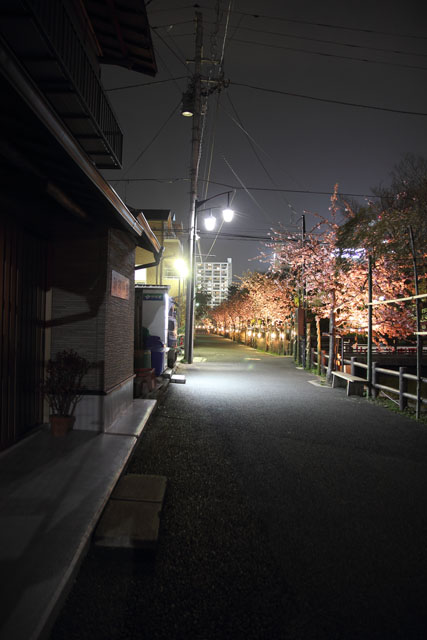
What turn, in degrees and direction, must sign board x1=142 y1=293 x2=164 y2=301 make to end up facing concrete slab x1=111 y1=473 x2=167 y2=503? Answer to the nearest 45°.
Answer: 0° — it already faces it

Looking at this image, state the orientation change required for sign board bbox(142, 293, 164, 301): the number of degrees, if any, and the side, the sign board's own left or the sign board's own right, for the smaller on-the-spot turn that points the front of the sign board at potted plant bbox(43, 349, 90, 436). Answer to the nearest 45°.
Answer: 0° — it already faces it

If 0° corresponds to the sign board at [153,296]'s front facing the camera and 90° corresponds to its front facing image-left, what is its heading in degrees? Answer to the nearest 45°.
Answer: approximately 0°

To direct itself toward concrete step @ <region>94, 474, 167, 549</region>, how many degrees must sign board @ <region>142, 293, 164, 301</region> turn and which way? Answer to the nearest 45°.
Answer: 0° — it already faces it

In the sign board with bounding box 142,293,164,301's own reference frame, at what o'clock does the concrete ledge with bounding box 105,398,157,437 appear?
The concrete ledge is roughly at 12 o'clock from the sign board.
